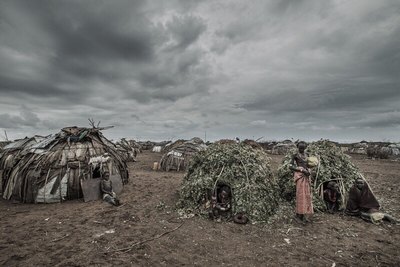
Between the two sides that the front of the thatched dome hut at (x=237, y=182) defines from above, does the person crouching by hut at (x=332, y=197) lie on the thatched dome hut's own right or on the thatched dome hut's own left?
on the thatched dome hut's own left

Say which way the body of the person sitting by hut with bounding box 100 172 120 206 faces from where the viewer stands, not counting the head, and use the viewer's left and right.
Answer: facing the viewer and to the right of the viewer

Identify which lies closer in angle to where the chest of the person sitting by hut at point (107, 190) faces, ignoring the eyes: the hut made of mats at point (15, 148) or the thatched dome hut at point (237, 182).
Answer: the thatched dome hut

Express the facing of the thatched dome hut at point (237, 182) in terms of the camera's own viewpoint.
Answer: facing the viewer

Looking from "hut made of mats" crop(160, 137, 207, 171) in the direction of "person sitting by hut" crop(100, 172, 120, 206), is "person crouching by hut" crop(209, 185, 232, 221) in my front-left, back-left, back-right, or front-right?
front-left

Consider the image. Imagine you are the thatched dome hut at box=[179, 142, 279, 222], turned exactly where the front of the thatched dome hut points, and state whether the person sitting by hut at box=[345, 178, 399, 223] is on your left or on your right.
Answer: on your left

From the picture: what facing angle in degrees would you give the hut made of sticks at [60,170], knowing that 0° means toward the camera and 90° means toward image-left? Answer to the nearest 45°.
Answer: approximately 315°

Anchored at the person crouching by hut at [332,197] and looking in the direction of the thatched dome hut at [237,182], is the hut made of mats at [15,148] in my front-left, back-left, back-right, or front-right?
front-right

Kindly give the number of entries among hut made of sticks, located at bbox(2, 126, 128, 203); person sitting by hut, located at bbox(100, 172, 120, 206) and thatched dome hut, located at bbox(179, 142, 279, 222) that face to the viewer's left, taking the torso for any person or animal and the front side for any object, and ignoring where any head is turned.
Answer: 0

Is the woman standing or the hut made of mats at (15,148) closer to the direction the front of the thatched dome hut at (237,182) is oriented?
the woman standing
